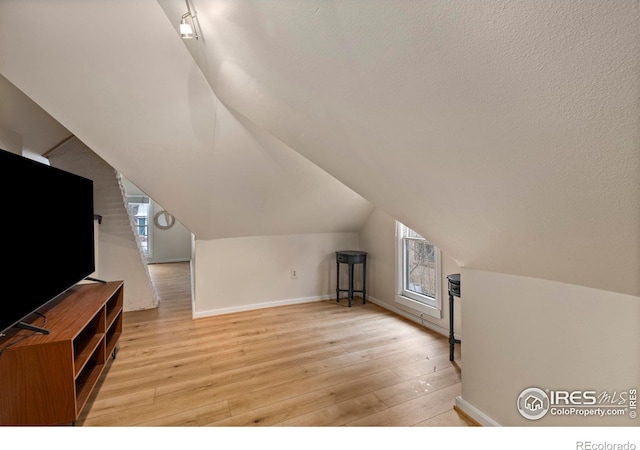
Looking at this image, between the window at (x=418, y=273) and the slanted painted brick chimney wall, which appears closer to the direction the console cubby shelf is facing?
the window

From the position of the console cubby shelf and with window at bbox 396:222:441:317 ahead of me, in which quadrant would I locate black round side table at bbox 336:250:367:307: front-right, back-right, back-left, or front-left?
front-left

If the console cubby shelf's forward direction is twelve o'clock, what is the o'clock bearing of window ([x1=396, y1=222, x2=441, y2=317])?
The window is roughly at 12 o'clock from the console cubby shelf.

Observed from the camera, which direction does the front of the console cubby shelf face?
facing to the right of the viewer

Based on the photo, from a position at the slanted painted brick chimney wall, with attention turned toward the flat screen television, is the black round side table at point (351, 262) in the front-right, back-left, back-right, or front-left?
front-left

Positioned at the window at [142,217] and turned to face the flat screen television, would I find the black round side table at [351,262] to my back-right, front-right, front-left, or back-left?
front-left

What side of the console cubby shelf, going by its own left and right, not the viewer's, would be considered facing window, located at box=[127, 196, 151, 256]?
left
